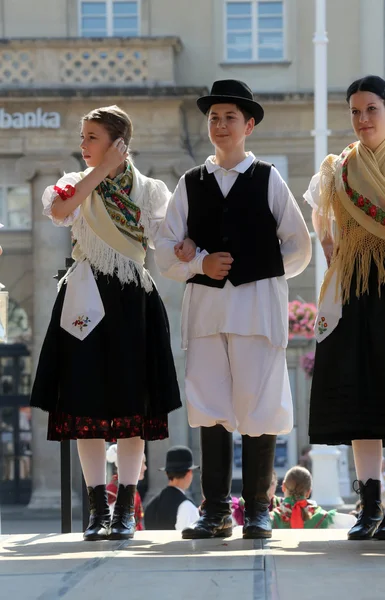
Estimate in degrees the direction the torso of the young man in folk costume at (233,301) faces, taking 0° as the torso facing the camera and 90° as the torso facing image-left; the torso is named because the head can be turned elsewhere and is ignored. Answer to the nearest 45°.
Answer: approximately 0°

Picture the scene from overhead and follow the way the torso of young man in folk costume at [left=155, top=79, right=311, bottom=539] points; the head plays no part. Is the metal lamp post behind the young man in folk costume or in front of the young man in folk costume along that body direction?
behind
